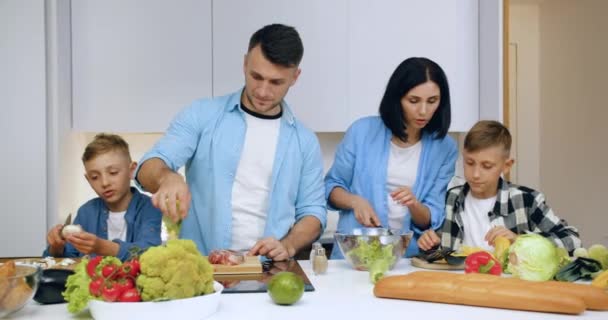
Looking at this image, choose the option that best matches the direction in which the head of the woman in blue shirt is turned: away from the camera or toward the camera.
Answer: toward the camera

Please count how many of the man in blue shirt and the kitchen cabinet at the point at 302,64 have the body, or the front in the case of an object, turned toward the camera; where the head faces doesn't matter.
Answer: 2

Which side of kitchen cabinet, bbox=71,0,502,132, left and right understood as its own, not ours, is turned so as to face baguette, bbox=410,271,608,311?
front

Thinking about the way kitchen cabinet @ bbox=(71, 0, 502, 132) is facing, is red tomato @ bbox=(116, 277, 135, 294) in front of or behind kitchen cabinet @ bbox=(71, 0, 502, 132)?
in front

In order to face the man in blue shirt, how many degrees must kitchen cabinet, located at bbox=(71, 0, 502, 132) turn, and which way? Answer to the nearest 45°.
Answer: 0° — it already faces them

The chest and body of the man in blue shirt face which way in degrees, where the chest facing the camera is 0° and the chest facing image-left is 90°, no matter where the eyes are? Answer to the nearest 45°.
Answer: approximately 0°

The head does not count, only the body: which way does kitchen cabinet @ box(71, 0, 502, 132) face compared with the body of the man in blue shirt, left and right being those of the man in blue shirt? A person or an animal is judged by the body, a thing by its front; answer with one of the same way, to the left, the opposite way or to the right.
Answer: the same way

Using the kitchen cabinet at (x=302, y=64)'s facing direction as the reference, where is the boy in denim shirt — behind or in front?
in front

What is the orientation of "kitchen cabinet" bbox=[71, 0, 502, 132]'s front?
toward the camera
